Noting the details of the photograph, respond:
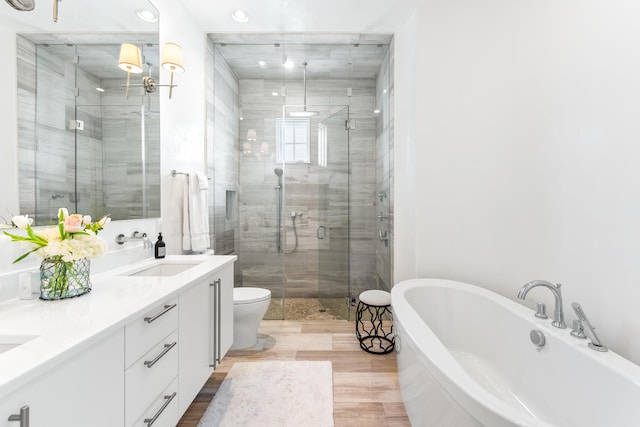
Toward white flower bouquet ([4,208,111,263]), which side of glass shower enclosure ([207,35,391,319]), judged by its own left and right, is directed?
front

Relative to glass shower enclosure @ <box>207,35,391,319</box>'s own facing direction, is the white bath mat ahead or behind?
ahead

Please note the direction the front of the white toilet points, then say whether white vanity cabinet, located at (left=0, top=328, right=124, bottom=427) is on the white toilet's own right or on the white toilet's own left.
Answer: on the white toilet's own right

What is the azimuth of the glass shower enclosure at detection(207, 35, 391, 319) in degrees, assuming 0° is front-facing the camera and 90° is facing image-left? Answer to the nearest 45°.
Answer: approximately 0°

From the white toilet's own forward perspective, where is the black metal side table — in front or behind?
in front

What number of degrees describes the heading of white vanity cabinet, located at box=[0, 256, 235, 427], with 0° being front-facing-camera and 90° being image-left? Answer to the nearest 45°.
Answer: approximately 315°

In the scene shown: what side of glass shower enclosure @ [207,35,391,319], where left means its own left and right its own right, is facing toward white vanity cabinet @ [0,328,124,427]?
front
